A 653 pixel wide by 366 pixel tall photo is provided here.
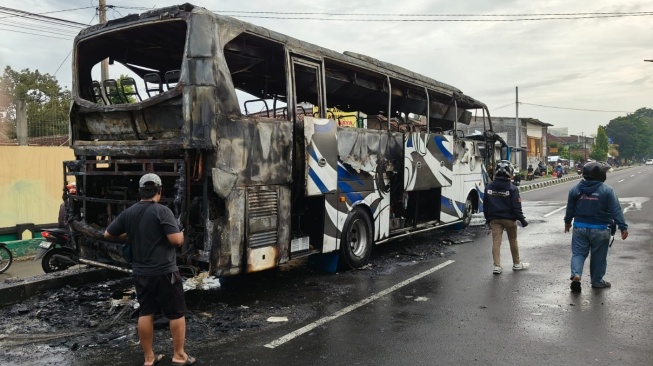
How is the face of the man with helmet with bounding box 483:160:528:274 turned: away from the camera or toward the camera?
away from the camera

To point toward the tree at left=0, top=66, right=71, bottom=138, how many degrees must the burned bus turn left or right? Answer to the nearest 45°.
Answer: approximately 90° to its left

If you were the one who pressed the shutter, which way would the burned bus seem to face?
facing away from the viewer and to the right of the viewer

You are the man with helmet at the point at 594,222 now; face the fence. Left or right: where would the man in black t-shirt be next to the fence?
left

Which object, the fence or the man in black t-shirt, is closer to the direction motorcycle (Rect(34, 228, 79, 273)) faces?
the fence

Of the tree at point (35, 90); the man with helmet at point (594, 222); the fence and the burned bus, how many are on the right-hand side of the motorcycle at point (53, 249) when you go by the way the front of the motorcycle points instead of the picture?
2

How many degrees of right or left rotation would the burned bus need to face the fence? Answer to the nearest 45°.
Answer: approximately 90° to its left
